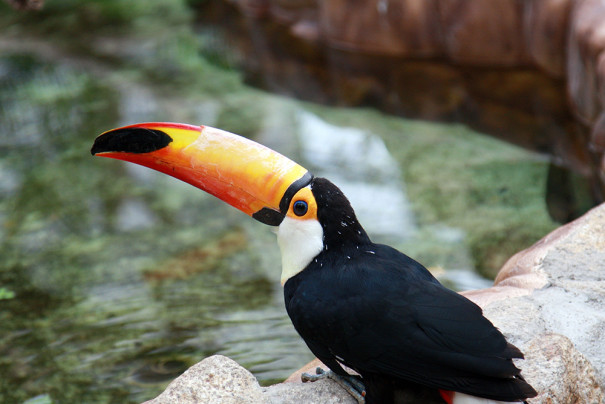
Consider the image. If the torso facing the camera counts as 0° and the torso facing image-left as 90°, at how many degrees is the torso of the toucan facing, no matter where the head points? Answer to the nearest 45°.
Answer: approximately 90°
